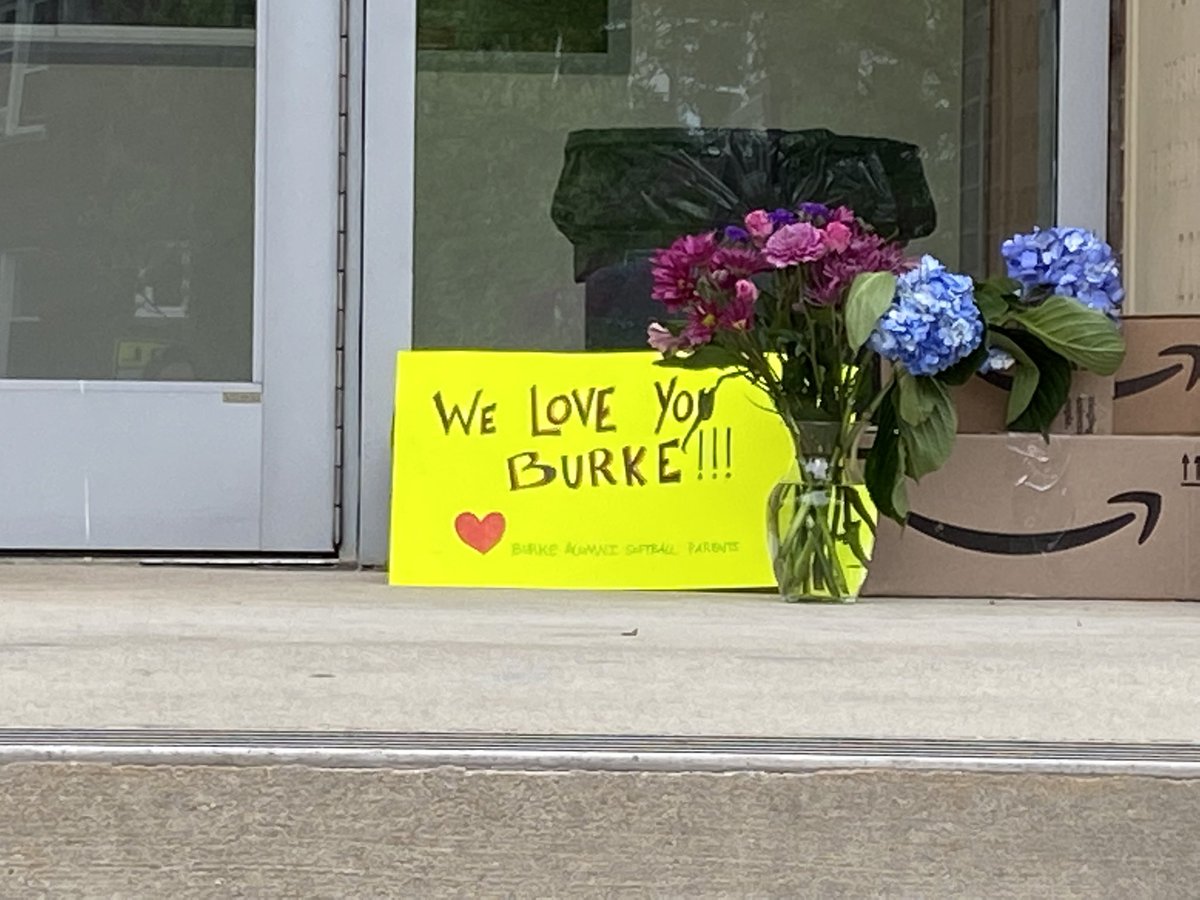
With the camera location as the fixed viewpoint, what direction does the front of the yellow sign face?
facing the viewer

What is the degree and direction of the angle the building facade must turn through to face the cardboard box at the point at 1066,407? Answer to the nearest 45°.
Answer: approximately 90° to its left

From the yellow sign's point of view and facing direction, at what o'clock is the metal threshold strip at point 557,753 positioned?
The metal threshold strip is roughly at 12 o'clock from the yellow sign.

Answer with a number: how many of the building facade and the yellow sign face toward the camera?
2

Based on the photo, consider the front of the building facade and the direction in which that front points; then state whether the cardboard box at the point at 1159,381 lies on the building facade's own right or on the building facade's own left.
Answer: on the building facade's own left

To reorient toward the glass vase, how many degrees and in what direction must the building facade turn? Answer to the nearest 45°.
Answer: approximately 45° to its left

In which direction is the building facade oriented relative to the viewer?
toward the camera

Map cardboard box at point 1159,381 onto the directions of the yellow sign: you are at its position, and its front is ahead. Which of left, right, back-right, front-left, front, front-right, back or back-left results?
left

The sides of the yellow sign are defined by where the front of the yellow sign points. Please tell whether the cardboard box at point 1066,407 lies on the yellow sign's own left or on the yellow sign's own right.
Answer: on the yellow sign's own left
